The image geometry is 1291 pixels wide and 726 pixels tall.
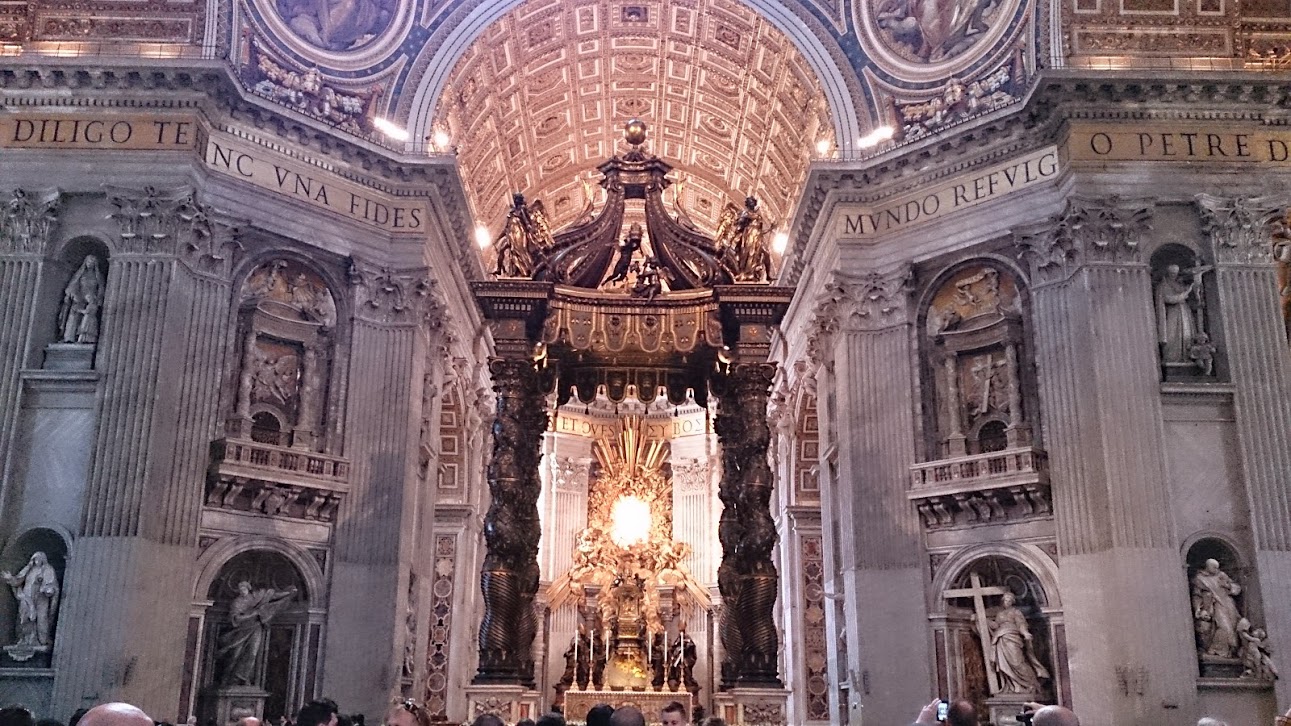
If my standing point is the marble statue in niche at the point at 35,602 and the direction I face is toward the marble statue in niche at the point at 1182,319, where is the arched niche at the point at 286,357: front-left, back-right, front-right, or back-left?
front-left

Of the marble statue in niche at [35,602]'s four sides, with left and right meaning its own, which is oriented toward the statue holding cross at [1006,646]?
left

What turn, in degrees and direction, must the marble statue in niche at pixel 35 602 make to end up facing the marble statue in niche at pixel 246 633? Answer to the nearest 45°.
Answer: approximately 90° to its left

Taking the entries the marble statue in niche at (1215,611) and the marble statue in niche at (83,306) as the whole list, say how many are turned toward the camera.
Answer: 2

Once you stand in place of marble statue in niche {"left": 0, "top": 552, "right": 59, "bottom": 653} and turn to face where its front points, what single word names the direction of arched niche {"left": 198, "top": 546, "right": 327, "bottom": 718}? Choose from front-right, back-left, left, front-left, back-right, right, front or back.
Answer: left

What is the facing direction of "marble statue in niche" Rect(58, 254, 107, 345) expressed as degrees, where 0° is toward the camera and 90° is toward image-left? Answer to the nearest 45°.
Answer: approximately 0°

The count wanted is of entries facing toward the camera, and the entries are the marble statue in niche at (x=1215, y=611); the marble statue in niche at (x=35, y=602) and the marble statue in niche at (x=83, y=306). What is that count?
3

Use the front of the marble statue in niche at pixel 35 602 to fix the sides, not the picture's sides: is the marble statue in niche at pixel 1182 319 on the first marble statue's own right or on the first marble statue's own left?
on the first marble statue's own left

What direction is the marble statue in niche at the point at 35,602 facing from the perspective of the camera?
toward the camera

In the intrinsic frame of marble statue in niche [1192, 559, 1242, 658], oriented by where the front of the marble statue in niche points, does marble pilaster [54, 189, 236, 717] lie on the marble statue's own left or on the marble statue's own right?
on the marble statue's own right
